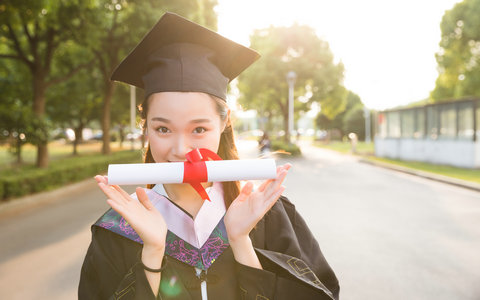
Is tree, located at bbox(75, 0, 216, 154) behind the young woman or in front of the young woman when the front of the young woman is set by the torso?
behind

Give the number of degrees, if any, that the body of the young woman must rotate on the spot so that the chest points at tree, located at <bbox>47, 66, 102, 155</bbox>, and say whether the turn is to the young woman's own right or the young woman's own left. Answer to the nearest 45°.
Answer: approximately 180°

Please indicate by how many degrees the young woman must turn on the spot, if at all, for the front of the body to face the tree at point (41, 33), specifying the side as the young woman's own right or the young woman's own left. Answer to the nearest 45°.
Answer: approximately 135° to the young woman's own right

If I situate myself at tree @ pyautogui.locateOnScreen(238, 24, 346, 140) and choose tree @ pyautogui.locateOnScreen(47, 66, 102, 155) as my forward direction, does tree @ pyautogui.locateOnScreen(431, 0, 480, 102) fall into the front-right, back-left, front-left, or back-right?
back-left

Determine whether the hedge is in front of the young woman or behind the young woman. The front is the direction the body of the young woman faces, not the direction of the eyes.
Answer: behind

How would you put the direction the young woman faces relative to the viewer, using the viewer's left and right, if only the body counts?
facing the viewer

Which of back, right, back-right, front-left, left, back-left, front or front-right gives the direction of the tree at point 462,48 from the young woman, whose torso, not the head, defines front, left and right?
back-left
